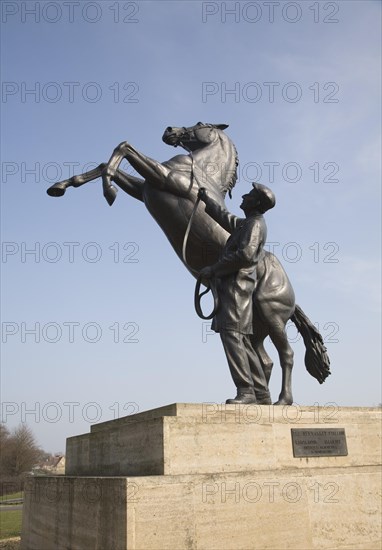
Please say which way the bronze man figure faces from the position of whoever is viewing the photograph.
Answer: facing to the left of the viewer
